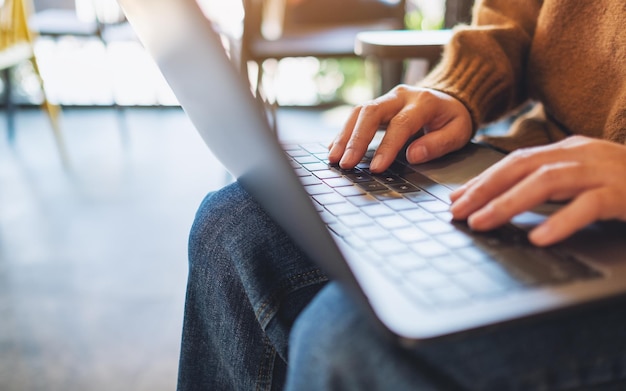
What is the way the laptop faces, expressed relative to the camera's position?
facing away from the viewer and to the right of the viewer

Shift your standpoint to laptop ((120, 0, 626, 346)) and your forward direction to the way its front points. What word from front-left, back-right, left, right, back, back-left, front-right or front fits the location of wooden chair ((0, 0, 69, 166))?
left
